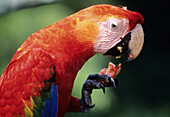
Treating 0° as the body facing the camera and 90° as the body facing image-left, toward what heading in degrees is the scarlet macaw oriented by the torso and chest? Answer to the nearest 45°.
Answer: approximately 270°
